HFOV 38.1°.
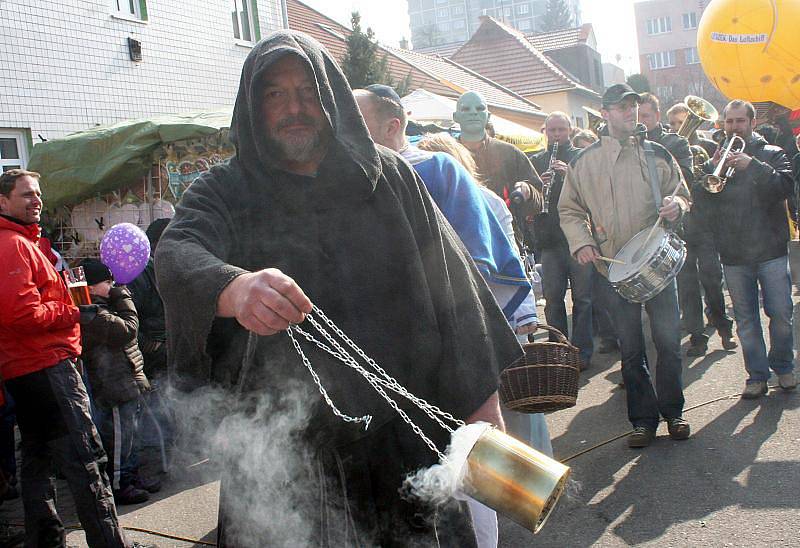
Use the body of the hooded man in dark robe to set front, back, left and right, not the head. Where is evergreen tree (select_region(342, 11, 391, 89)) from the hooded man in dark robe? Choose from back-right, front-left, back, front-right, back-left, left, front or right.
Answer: back

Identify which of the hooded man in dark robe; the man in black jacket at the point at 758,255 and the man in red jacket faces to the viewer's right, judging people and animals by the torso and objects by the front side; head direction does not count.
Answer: the man in red jacket

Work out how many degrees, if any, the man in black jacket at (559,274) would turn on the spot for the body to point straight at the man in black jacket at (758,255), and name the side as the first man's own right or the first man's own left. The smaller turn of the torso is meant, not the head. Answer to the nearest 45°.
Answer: approximately 45° to the first man's own left

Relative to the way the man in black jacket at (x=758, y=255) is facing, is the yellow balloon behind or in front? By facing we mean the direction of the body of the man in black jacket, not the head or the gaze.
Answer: behind

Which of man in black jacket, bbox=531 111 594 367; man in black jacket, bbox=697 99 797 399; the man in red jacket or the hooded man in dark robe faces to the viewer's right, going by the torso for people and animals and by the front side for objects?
the man in red jacket

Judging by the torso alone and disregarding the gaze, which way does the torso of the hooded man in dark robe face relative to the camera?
toward the camera

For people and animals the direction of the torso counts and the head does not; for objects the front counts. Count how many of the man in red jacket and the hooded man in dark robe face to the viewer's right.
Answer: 1

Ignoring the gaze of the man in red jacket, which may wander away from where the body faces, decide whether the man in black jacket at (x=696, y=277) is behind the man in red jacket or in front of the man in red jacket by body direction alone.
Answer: in front

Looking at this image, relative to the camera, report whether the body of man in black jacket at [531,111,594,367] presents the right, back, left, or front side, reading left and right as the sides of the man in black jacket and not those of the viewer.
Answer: front

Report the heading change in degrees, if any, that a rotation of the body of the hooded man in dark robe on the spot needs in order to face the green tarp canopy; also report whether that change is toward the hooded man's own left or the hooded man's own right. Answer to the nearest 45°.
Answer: approximately 180°

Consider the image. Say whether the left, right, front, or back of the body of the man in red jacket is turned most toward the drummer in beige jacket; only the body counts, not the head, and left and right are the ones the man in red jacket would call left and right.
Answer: front

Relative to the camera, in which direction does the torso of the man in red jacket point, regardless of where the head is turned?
to the viewer's right
